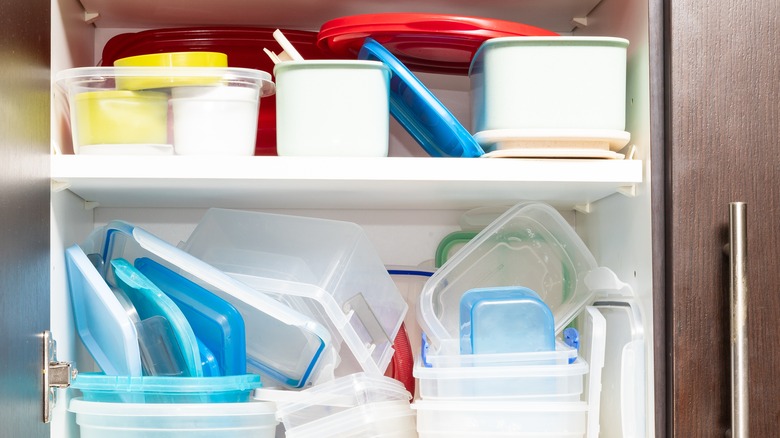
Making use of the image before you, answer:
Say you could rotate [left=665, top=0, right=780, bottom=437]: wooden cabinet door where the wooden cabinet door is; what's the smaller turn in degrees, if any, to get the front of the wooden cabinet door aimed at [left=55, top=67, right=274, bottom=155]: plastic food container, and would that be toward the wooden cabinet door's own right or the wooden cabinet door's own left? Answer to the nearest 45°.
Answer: approximately 90° to the wooden cabinet door's own right

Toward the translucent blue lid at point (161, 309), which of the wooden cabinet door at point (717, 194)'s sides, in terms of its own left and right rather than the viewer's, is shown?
right

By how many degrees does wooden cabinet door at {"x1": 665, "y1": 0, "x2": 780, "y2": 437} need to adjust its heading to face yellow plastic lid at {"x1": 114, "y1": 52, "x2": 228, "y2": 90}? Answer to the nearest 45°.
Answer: approximately 90° to its right

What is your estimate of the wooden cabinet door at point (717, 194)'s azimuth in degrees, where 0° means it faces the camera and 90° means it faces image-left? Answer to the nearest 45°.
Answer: approximately 0°

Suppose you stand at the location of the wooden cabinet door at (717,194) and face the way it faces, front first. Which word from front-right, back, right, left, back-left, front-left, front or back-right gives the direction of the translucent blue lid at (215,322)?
right
